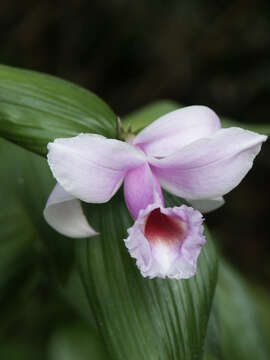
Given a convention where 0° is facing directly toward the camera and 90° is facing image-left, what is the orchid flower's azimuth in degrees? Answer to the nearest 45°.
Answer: approximately 0°
